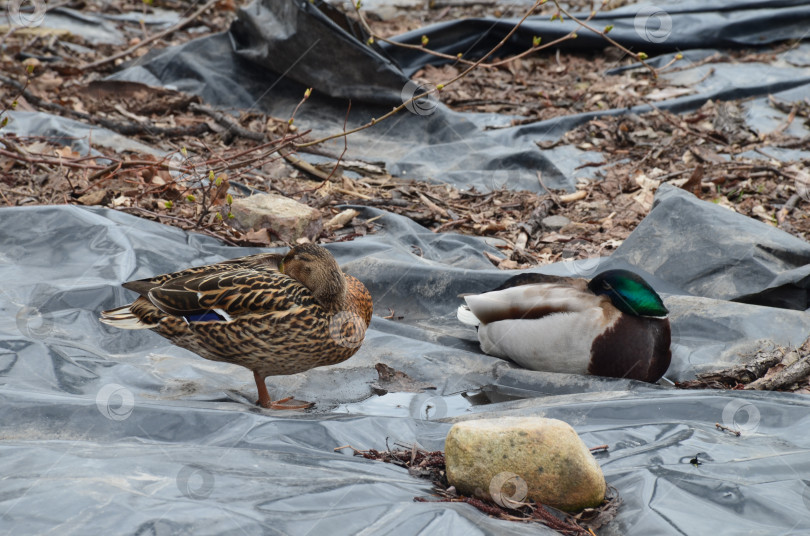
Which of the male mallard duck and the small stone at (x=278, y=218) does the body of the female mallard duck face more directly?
the male mallard duck

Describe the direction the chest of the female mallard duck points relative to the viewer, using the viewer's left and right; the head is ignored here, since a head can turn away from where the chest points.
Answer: facing to the right of the viewer

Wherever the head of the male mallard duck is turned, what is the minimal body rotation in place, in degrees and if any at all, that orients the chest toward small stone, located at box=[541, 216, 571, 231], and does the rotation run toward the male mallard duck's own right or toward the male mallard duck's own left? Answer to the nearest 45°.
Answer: approximately 90° to the male mallard duck's own left

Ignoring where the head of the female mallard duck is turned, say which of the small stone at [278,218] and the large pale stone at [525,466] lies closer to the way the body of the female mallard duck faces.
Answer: the large pale stone

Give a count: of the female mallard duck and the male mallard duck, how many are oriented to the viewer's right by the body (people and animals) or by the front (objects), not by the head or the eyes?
2

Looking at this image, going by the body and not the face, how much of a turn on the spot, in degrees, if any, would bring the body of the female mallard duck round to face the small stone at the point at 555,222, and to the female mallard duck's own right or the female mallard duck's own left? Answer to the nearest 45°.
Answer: approximately 45° to the female mallard duck's own left

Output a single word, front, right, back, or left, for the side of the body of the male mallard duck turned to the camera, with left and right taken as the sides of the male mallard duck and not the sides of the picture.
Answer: right

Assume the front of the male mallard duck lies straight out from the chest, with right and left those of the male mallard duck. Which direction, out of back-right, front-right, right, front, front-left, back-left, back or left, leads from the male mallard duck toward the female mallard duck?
back-right

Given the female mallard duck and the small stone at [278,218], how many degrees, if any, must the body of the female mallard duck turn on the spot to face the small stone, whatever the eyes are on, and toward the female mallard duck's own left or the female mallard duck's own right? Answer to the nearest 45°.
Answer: approximately 90° to the female mallard duck's own left

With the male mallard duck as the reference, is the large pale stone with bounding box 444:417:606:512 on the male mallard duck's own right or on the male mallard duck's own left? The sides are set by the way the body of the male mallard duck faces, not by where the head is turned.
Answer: on the male mallard duck's own right
